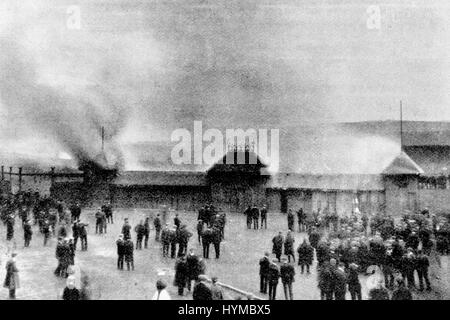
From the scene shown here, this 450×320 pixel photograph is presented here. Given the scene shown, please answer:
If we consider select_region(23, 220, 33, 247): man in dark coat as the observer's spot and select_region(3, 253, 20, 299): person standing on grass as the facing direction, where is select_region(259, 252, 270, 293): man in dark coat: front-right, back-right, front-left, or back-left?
front-left

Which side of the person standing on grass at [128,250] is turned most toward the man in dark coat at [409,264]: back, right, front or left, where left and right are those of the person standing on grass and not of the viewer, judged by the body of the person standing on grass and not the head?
right

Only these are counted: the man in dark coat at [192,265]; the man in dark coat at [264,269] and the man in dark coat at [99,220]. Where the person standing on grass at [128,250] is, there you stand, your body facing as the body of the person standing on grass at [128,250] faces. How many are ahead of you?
1

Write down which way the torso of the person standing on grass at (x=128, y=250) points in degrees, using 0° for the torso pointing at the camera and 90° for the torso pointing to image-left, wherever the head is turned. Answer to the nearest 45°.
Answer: approximately 180°

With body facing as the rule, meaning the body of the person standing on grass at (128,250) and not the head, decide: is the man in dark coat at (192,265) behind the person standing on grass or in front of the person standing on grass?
behind

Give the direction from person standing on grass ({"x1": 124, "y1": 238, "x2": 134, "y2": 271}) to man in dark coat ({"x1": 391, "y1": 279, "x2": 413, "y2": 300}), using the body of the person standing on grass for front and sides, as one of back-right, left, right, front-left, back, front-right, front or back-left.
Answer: back-right

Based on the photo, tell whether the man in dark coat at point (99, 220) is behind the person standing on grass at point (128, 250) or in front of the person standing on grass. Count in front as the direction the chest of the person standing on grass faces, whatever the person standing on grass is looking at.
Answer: in front

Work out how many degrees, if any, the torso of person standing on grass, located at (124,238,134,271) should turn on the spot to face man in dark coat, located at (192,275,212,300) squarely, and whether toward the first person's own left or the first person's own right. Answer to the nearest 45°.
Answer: approximately 180°

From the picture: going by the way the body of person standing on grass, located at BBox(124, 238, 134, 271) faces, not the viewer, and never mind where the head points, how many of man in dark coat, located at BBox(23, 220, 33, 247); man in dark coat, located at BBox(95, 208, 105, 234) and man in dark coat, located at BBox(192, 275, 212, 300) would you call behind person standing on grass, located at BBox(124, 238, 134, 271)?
1

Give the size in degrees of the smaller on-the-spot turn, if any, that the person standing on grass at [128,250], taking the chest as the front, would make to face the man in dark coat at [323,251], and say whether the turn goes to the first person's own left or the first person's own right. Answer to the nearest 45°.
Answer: approximately 90° to the first person's own right
